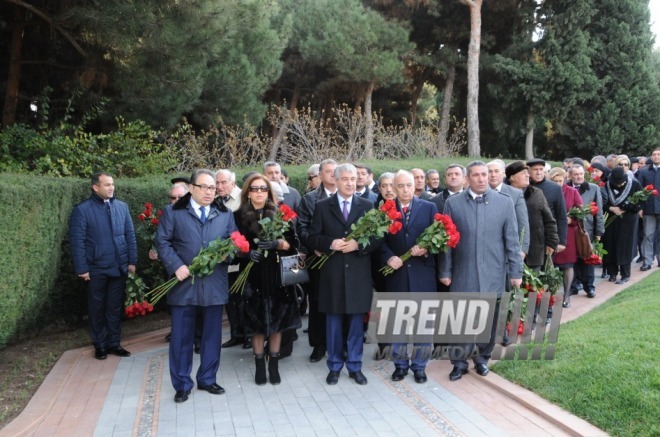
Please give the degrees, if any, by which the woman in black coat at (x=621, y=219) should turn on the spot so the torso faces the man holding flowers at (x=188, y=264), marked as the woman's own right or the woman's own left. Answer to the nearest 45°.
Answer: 0° — they already face them

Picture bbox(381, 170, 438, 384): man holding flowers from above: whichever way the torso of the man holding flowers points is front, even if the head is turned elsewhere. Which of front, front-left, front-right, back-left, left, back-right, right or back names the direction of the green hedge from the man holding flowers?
right

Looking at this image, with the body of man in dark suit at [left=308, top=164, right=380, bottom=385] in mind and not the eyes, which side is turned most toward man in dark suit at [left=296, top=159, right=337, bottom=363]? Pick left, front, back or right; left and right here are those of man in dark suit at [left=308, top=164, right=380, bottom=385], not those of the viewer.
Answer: back

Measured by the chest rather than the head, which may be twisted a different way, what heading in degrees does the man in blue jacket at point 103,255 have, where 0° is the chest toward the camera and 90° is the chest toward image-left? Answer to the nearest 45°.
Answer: approximately 315°

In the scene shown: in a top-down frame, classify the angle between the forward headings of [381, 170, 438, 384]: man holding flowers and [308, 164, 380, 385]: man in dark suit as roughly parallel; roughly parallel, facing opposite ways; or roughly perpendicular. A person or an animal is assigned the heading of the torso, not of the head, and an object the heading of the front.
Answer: roughly parallel

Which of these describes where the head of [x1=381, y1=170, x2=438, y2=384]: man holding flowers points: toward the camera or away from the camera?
toward the camera

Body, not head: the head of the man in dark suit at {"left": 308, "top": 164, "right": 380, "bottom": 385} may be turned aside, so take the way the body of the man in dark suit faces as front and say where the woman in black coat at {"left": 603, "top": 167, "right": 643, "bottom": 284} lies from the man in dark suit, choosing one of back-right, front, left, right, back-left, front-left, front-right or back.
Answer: back-left

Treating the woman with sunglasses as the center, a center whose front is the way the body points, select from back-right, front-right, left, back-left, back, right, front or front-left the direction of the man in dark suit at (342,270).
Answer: left

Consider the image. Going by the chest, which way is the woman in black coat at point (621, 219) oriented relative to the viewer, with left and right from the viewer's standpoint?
facing the viewer and to the left of the viewer

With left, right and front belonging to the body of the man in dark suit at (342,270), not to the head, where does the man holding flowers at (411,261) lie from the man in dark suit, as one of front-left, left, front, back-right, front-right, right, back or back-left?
left

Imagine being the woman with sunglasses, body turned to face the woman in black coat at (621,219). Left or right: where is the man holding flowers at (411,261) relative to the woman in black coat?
right

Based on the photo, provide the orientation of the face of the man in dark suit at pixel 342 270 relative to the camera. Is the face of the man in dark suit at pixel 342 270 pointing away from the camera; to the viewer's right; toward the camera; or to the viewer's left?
toward the camera

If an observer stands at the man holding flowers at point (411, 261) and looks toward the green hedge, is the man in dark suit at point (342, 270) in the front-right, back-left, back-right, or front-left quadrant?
front-left

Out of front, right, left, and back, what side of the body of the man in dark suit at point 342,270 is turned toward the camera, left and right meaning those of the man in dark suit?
front

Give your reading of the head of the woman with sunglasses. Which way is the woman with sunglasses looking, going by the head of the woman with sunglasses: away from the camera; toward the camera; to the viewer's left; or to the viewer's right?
toward the camera
